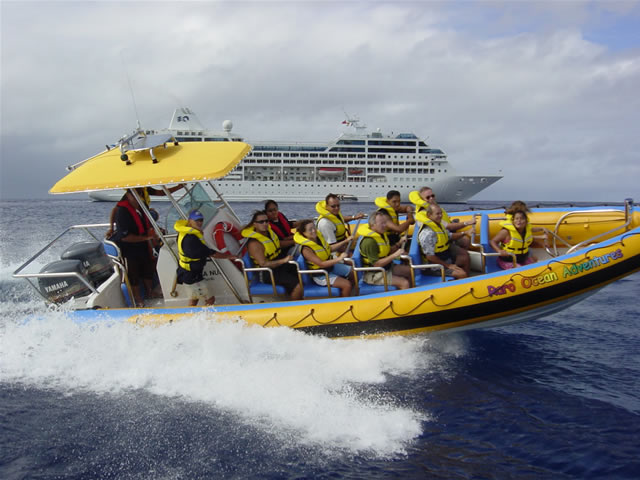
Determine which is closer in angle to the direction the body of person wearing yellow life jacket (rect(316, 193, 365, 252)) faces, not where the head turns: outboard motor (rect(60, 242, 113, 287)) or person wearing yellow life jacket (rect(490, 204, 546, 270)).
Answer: the person wearing yellow life jacket

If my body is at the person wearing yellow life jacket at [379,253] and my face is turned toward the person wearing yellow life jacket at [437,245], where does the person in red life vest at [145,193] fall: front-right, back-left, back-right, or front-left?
back-left

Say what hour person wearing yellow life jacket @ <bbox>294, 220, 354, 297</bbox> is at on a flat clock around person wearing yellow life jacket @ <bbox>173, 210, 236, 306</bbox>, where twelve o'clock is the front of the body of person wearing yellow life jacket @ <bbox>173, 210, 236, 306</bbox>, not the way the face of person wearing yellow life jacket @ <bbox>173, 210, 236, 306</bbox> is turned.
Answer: person wearing yellow life jacket @ <bbox>294, 220, 354, 297</bbox> is roughly at 12 o'clock from person wearing yellow life jacket @ <bbox>173, 210, 236, 306</bbox>.

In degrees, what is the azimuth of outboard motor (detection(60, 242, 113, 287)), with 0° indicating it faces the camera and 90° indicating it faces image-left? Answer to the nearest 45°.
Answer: approximately 270°

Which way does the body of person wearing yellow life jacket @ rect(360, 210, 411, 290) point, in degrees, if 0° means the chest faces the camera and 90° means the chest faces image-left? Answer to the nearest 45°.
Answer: approximately 315°

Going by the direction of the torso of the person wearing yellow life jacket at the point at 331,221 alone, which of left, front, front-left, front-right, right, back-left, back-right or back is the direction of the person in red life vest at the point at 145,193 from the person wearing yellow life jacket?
back-right

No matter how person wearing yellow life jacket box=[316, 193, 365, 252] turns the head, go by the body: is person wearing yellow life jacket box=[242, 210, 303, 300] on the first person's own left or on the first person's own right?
on the first person's own right

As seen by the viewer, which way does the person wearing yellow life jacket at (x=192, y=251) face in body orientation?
to the viewer's right

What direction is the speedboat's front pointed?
to the viewer's right

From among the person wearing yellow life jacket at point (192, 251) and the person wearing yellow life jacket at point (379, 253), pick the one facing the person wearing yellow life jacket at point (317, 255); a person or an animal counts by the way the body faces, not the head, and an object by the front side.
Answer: the person wearing yellow life jacket at point (192, 251)

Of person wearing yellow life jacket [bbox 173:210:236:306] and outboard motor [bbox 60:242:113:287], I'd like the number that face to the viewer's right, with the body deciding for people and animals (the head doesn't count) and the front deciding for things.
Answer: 2
